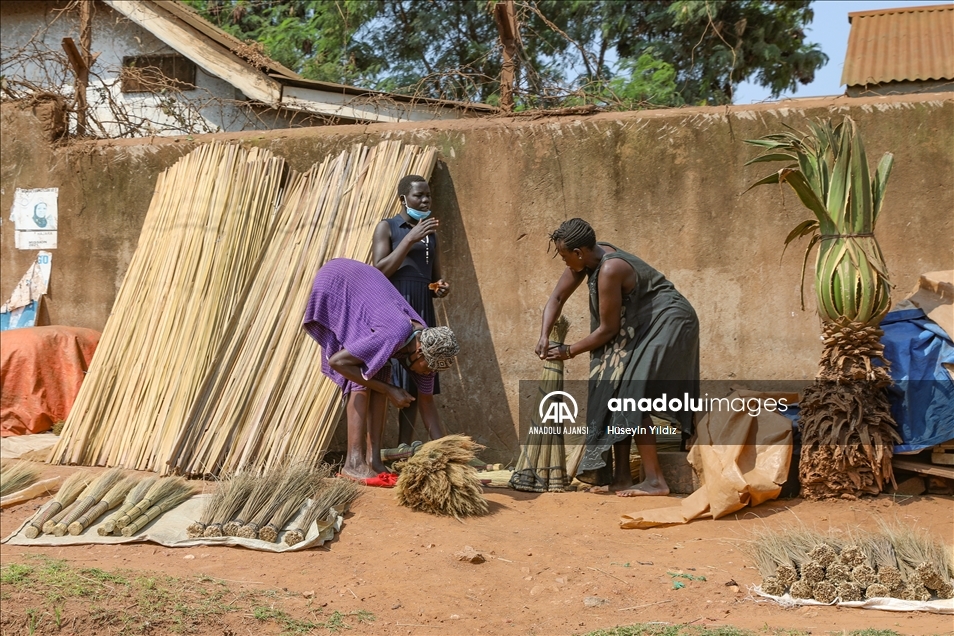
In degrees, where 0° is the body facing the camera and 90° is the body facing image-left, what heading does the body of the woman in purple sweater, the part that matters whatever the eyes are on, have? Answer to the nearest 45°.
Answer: approximately 270°

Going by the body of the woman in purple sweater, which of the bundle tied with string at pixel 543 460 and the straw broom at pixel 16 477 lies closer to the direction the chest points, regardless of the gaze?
the bundle tied with string

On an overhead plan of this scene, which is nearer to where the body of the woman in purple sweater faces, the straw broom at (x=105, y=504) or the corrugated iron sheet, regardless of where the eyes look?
the corrugated iron sheet

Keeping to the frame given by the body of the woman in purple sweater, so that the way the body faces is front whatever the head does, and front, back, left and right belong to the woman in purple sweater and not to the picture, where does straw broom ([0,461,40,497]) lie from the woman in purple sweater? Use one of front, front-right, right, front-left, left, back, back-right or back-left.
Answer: back

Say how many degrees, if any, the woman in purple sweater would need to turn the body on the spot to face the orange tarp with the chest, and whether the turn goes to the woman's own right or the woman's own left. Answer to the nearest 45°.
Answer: approximately 135° to the woman's own left

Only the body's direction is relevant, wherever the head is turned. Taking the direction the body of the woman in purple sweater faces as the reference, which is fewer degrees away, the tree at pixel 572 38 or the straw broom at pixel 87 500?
the tree

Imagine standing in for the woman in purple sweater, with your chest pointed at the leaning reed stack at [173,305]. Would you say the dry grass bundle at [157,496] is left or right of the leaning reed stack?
left

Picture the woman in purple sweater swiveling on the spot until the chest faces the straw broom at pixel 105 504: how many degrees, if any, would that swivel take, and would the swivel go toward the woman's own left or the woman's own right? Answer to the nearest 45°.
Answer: approximately 180°
